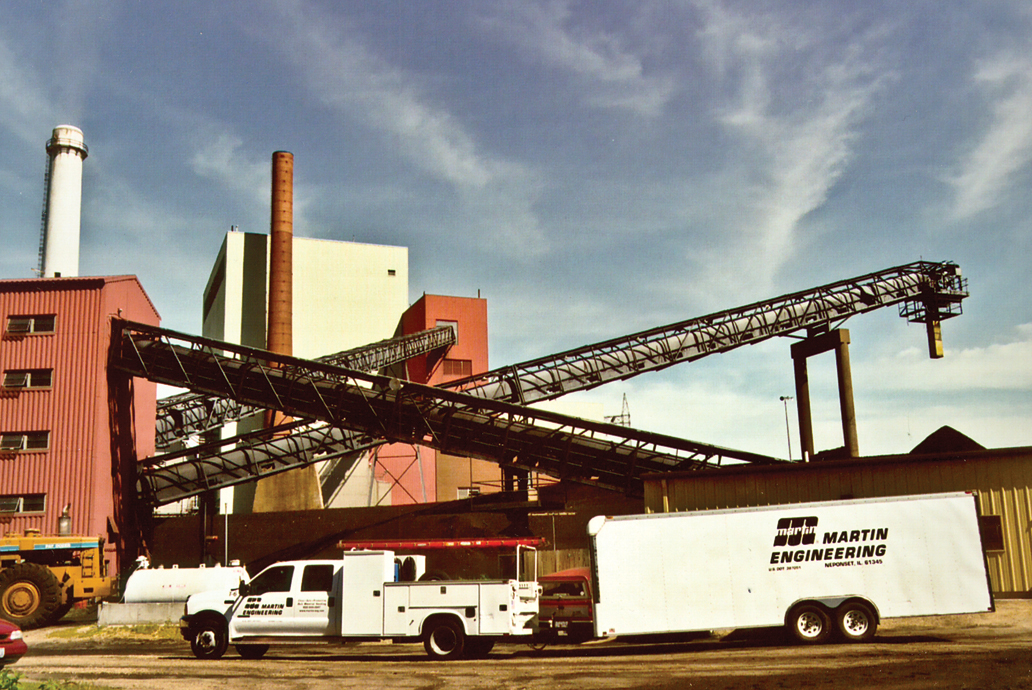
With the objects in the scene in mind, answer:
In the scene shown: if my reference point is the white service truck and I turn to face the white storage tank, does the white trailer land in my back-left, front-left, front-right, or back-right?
back-right

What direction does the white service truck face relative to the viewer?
to the viewer's left

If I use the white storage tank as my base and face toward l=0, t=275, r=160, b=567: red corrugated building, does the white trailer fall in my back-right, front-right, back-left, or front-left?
back-right

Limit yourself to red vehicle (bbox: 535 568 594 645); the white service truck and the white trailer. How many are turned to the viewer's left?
2

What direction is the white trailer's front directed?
to the viewer's left

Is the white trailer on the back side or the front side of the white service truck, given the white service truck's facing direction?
on the back side

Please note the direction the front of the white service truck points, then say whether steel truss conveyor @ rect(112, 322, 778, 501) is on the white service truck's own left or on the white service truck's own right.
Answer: on the white service truck's own right

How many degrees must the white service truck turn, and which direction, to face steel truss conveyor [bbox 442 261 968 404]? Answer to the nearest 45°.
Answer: approximately 135° to its right
